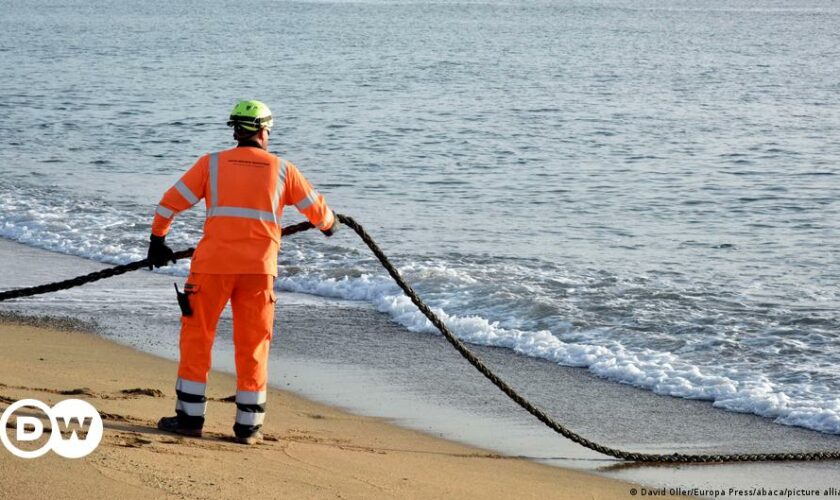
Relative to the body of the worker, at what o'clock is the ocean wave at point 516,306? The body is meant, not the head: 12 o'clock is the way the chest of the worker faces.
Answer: The ocean wave is roughly at 1 o'clock from the worker.

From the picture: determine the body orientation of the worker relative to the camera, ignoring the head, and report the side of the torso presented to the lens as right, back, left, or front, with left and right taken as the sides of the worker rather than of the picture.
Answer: back
